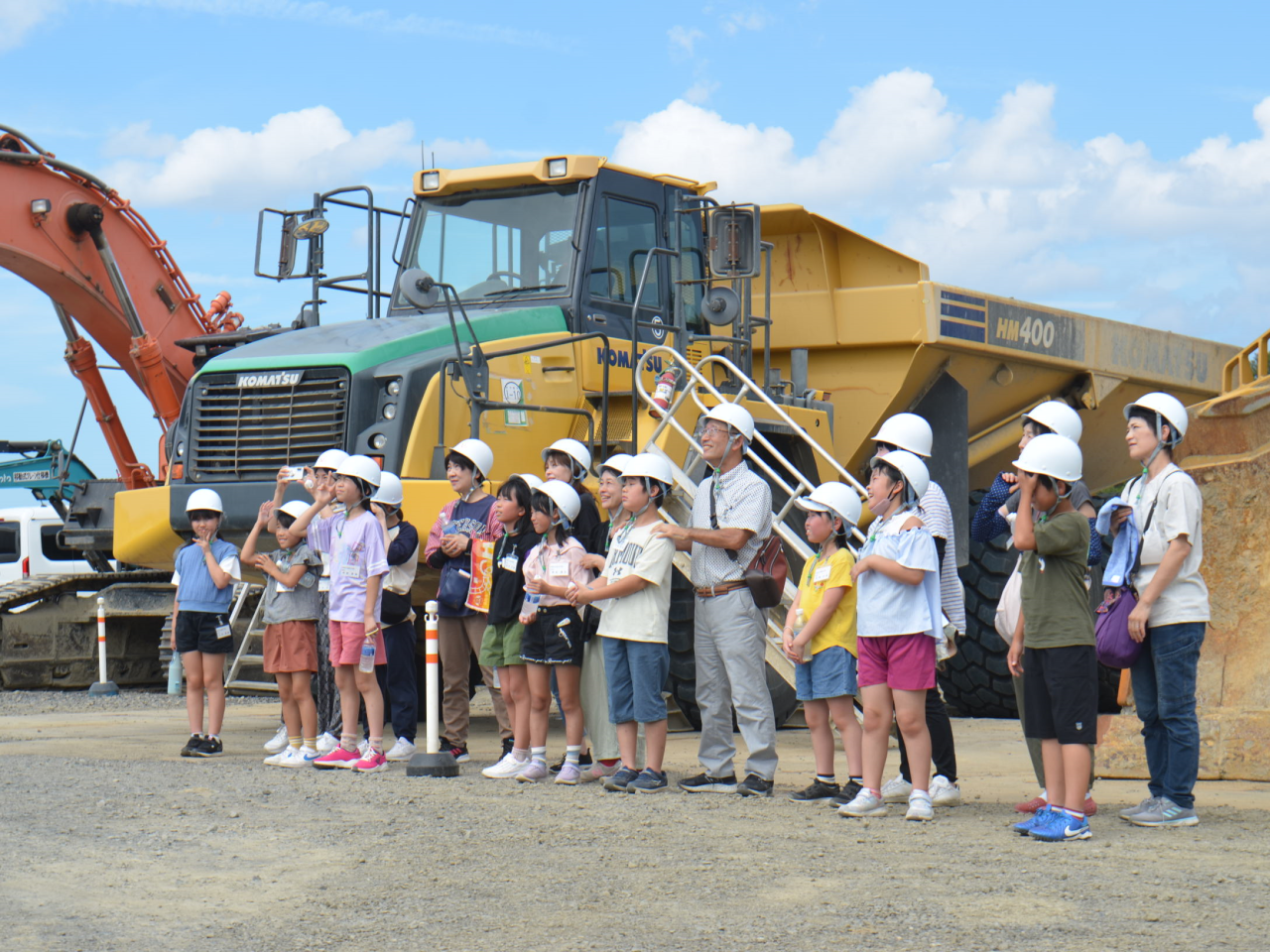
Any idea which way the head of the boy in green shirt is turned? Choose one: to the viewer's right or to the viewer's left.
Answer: to the viewer's left

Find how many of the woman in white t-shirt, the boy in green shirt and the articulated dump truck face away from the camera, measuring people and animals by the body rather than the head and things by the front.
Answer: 0

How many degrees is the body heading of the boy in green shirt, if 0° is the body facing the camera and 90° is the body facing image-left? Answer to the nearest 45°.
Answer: approximately 45°

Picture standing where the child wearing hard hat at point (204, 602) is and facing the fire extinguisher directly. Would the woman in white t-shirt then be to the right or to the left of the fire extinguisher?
right

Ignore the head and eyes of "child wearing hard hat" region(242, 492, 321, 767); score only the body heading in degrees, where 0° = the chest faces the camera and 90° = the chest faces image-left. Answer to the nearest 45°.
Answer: approximately 45°

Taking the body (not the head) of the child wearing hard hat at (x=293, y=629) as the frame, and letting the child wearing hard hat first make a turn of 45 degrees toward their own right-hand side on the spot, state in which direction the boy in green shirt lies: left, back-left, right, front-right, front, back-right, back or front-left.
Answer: back-left

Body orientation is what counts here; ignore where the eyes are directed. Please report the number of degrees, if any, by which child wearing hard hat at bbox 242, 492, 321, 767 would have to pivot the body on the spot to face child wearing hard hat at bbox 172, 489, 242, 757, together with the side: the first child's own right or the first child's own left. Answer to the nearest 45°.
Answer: approximately 90° to the first child's own right

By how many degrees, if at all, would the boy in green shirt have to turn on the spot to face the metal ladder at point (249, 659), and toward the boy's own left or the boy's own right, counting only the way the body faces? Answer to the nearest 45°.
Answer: approximately 90° to the boy's own right

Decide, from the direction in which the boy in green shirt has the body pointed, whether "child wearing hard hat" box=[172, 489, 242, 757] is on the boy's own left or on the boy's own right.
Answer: on the boy's own right

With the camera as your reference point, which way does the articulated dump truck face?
facing the viewer and to the left of the viewer
